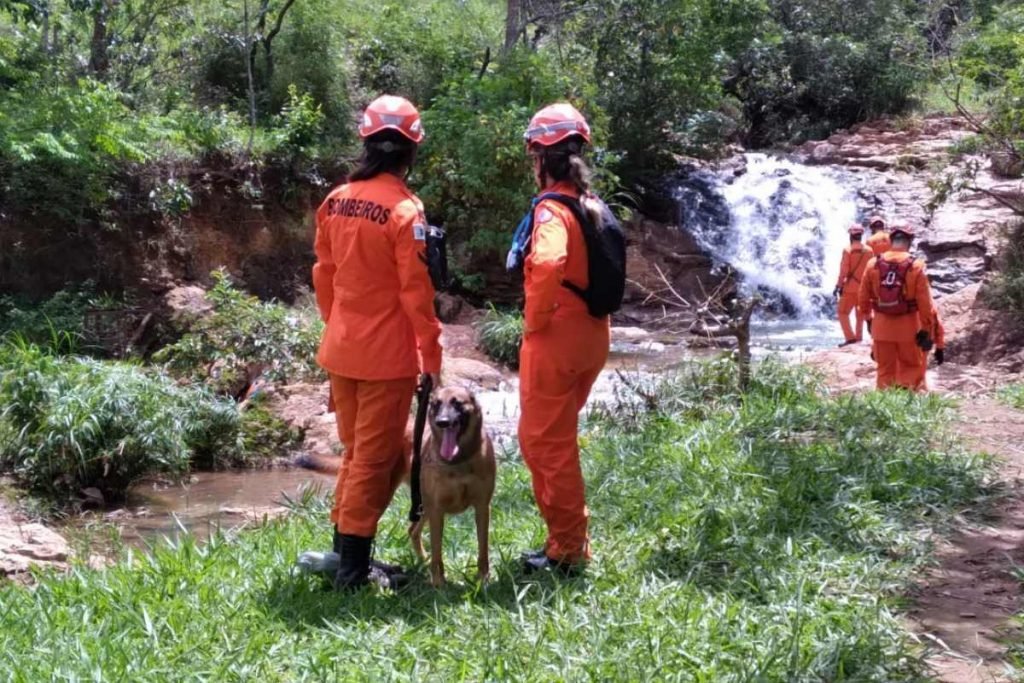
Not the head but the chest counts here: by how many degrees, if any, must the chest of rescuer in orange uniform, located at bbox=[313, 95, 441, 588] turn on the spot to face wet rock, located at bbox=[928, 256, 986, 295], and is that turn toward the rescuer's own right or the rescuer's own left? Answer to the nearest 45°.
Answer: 0° — they already face it

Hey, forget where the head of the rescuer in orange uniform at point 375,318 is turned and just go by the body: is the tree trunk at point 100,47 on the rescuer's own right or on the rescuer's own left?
on the rescuer's own left

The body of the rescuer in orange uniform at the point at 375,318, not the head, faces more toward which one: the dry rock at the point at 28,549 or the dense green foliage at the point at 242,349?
the dense green foliage

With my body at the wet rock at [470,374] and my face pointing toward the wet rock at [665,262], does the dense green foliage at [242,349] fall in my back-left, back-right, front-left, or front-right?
back-left

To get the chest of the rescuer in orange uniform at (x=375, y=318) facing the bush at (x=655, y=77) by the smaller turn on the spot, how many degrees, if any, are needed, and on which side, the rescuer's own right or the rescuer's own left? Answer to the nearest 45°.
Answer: approximately 45° to the rescuer's own left

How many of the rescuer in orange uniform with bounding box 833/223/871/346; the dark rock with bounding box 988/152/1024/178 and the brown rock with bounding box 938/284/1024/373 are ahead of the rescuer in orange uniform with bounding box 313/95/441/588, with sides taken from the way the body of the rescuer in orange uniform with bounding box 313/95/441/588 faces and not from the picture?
3

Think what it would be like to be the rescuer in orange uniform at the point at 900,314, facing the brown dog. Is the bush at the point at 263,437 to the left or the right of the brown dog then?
right

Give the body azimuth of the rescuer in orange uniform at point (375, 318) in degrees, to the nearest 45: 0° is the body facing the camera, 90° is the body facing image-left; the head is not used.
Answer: approximately 225°

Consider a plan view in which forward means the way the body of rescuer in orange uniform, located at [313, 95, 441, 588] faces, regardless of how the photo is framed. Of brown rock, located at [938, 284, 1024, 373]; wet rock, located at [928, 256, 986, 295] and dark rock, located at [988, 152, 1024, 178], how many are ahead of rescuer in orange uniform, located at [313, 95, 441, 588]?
3

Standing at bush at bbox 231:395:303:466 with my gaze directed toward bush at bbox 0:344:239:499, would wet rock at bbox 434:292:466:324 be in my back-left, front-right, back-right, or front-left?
back-right

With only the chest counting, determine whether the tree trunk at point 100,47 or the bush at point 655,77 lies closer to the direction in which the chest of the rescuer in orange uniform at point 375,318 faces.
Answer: the bush

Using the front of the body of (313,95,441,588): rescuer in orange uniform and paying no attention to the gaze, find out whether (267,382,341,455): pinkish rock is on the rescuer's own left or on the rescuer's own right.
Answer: on the rescuer's own left

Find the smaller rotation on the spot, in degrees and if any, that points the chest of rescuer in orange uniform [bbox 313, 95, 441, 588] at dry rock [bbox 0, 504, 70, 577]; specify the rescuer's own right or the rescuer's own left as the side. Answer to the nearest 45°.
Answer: approximately 90° to the rescuer's own left

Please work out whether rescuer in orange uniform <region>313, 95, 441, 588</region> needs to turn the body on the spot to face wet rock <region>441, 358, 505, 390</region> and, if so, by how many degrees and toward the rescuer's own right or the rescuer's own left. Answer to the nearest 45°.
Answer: approximately 45° to the rescuer's own left

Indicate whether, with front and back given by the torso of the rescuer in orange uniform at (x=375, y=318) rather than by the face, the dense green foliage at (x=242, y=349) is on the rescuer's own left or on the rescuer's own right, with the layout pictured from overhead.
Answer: on the rescuer's own left

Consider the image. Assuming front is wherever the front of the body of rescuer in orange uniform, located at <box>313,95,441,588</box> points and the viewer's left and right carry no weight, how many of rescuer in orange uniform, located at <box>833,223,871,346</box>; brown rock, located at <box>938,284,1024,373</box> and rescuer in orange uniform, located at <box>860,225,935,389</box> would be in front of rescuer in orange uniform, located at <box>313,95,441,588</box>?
3
